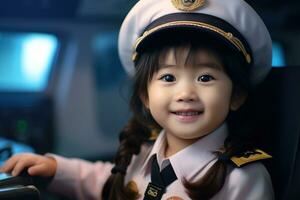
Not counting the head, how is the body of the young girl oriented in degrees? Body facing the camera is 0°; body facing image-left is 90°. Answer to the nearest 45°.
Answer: approximately 45°

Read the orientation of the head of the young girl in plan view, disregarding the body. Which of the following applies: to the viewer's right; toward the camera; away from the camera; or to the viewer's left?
toward the camera

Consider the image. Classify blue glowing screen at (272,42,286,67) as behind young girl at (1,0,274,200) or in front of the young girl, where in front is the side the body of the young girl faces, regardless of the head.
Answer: behind
